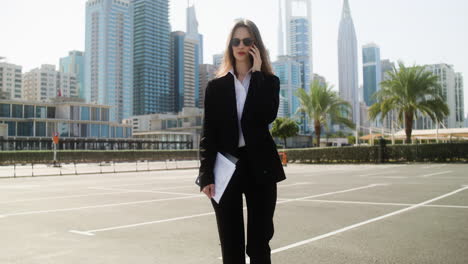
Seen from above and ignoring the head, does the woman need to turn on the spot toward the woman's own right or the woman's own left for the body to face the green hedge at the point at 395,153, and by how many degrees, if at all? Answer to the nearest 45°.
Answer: approximately 180°

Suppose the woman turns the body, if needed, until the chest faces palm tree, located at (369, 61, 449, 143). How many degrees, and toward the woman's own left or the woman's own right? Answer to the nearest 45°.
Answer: approximately 135° to the woman's own left

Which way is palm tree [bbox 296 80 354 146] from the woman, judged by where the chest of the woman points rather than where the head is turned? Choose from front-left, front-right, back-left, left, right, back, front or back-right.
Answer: back

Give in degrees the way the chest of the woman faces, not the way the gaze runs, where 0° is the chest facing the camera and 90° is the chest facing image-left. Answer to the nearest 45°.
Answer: approximately 0°
